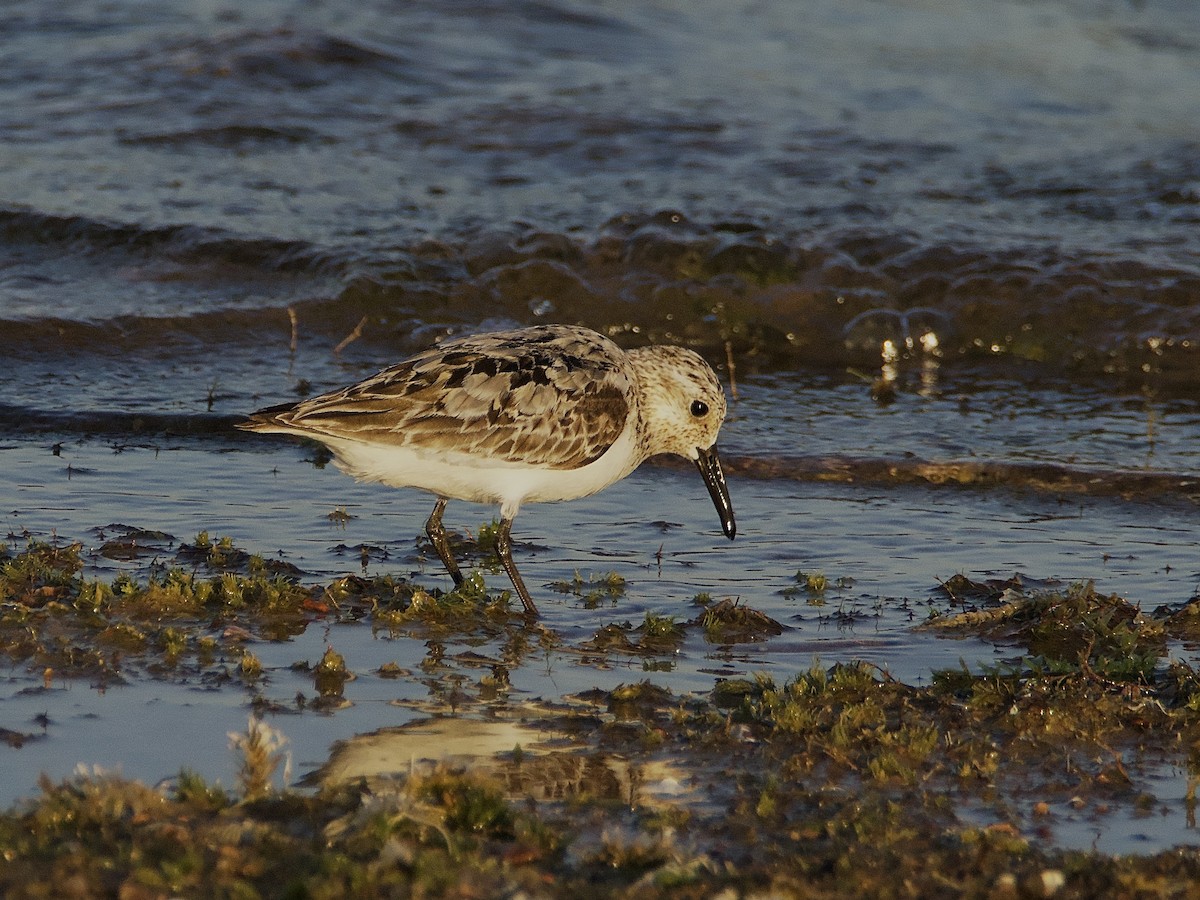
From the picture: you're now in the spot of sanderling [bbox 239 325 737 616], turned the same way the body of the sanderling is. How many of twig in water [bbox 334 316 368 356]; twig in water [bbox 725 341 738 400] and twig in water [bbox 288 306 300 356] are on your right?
0

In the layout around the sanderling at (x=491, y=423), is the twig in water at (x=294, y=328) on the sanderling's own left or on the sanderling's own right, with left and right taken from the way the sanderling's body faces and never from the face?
on the sanderling's own left

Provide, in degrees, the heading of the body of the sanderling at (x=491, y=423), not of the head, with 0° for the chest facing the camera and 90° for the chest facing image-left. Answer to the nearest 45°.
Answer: approximately 270°

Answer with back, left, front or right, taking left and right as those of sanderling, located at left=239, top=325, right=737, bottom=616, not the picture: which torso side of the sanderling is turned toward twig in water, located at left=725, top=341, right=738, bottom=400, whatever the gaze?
left

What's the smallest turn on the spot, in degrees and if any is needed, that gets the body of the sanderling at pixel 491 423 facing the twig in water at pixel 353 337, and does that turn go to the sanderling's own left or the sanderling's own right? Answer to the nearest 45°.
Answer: approximately 90° to the sanderling's own left
